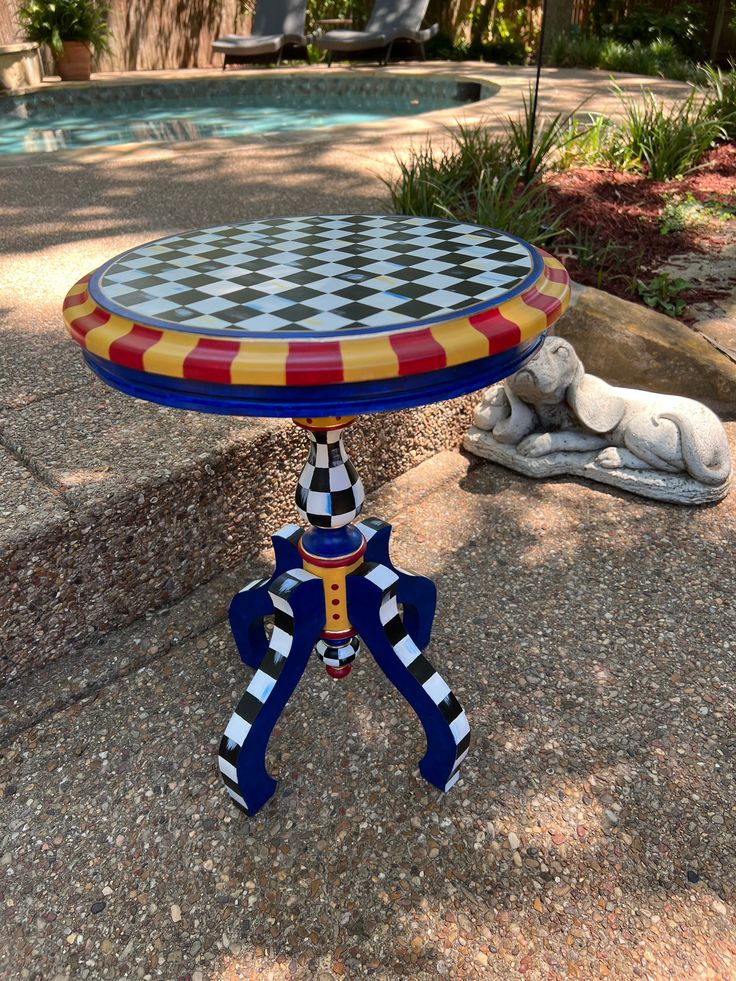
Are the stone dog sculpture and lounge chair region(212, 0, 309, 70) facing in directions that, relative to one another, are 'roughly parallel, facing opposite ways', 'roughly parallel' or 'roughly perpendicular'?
roughly perpendicular

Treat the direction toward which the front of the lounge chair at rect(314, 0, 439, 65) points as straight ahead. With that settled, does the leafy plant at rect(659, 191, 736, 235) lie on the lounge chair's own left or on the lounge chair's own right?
on the lounge chair's own left

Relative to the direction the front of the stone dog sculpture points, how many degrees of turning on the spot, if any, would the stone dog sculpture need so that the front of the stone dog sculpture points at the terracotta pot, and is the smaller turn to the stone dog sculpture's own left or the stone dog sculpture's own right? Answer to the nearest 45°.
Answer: approximately 45° to the stone dog sculpture's own right

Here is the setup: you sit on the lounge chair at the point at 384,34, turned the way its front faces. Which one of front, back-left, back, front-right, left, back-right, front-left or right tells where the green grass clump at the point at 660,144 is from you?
front-left

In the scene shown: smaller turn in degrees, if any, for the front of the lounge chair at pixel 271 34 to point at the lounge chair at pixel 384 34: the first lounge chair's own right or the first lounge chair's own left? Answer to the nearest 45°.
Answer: approximately 135° to the first lounge chair's own left

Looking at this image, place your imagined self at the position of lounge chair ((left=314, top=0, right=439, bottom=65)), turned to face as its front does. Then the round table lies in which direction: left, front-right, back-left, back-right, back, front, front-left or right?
front-left

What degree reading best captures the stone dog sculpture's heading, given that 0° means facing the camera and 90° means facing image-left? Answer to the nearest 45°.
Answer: approximately 90°

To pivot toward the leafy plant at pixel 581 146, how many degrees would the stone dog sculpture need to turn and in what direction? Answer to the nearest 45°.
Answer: approximately 90° to its right

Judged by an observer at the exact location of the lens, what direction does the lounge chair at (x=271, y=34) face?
facing the viewer and to the left of the viewer

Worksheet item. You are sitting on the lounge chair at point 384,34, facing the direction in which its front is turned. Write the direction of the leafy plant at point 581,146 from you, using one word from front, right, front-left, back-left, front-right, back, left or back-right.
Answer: front-left

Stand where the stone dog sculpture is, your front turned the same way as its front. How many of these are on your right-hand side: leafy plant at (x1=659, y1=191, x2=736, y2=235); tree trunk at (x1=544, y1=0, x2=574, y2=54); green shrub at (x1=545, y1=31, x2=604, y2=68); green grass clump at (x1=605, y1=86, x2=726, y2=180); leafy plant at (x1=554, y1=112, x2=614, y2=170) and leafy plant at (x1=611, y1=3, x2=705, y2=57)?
6

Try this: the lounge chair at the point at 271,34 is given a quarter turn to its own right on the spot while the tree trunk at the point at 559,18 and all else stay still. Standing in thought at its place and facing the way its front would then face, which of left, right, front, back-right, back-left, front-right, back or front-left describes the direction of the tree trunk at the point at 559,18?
back-right

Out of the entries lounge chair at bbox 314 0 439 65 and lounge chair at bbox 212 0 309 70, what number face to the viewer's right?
0

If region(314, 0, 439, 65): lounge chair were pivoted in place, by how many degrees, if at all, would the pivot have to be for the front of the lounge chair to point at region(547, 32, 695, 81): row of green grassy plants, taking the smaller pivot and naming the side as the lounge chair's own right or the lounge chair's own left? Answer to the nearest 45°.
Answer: approximately 90° to the lounge chair's own left

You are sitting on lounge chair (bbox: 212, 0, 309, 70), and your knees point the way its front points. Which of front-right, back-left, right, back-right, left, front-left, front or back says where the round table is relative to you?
front-left

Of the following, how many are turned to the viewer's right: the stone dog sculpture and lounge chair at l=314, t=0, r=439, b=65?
0

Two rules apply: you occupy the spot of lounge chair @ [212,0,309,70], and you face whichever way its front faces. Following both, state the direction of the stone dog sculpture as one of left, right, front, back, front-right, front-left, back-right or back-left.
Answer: front-left
